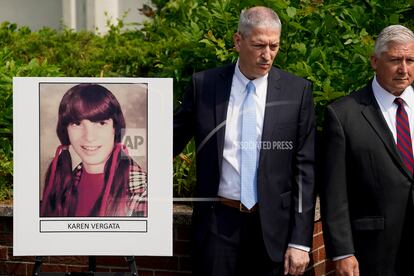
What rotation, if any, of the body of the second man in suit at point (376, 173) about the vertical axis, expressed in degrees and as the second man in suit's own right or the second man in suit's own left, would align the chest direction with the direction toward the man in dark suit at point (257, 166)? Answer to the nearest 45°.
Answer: approximately 135° to the second man in suit's own right

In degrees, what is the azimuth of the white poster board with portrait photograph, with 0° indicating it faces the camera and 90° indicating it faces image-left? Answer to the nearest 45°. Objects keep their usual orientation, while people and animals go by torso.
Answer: approximately 0°

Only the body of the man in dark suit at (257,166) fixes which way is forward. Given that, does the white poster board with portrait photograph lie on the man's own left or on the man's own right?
on the man's own right

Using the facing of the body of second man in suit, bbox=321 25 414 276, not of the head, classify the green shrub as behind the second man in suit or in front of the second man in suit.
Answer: behind

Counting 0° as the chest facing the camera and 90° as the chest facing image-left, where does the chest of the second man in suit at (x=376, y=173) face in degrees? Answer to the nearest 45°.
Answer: approximately 315°

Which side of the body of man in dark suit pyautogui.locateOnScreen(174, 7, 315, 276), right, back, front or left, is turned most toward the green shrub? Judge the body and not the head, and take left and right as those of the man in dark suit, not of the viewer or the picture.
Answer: back

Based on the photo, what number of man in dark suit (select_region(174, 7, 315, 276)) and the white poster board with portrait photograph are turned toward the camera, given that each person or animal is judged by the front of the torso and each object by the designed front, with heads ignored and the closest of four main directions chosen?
2

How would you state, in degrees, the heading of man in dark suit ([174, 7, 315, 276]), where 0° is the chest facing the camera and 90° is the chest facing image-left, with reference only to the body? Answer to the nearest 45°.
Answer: approximately 0°
